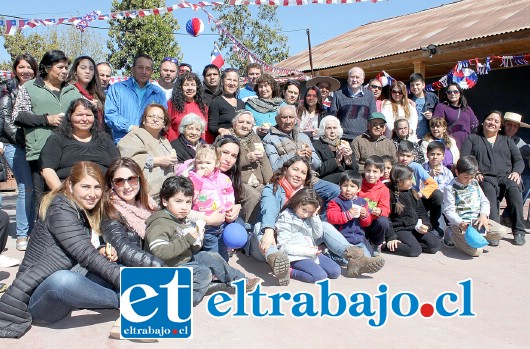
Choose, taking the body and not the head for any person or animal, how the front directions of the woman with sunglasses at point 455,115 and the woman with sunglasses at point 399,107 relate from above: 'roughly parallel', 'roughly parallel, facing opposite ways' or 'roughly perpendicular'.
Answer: roughly parallel

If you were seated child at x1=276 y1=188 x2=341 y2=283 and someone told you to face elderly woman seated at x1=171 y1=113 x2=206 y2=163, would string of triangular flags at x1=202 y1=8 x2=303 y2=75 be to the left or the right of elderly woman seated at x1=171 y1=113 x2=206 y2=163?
right

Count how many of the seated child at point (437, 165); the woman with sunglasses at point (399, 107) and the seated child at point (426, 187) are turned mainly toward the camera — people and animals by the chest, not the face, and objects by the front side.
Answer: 3

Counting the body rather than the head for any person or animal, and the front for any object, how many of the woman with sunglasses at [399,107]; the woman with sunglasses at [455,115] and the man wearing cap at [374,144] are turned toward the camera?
3

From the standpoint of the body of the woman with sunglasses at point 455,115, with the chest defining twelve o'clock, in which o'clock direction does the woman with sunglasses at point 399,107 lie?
the woman with sunglasses at point 399,107 is roughly at 2 o'clock from the woman with sunglasses at point 455,115.

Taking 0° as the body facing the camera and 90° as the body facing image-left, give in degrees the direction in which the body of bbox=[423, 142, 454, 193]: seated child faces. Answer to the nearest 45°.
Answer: approximately 0°

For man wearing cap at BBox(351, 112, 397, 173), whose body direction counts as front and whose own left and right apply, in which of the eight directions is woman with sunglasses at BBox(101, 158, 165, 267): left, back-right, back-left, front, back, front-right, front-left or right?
front-right

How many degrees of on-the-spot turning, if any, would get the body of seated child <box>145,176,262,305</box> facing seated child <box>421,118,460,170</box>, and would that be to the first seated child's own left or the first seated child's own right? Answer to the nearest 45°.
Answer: approximately 90° to the first seated child's own left

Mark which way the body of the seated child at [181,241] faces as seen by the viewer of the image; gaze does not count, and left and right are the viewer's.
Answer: facing the viewer and to the right of the viewer

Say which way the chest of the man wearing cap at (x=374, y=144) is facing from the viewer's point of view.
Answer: toward the camera

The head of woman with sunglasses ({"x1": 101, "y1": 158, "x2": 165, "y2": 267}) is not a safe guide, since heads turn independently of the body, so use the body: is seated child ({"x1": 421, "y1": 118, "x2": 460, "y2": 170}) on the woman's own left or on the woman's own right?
on the woman's own left

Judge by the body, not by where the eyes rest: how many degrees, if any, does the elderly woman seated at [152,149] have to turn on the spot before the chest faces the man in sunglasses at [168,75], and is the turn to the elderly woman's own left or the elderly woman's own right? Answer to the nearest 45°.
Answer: approximately 135° to the elderly woman's own left

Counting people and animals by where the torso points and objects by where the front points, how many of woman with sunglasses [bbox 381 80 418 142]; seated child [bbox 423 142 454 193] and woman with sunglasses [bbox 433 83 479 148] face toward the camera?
3

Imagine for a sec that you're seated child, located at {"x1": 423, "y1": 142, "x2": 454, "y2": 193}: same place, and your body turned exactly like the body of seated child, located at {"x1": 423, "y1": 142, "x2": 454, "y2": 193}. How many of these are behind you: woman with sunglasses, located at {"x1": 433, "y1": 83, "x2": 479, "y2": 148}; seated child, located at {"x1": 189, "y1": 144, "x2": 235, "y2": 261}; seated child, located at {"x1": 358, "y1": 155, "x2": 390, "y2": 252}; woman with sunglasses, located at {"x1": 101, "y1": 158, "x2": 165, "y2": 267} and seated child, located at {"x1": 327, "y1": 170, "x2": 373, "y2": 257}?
1

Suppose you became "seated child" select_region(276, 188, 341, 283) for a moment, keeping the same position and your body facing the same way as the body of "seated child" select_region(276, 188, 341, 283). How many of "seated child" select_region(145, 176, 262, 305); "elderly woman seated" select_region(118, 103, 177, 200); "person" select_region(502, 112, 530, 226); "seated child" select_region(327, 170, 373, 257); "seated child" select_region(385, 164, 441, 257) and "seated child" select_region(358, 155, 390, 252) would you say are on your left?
4

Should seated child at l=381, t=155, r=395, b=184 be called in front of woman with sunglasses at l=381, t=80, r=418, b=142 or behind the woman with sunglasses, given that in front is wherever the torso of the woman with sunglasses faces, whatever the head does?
in front

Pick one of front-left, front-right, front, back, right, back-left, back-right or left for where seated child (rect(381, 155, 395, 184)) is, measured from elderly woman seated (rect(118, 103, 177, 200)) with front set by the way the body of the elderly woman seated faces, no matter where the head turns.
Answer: front-left
